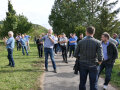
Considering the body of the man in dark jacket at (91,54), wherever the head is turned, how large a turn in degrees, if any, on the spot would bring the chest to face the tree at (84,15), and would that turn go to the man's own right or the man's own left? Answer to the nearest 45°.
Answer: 0° — they already face it

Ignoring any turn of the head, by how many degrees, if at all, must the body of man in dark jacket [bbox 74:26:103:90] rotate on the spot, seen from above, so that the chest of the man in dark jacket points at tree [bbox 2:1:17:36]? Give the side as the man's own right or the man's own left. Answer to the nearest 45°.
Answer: approximately 45° to the man's own left

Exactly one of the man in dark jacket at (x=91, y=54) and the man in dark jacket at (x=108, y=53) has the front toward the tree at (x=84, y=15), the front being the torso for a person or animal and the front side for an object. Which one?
the man in dark jacket at (x=91, y=54)

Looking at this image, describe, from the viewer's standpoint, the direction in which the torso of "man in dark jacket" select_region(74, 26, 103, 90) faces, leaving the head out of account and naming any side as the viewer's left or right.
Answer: facing away from the viewer
